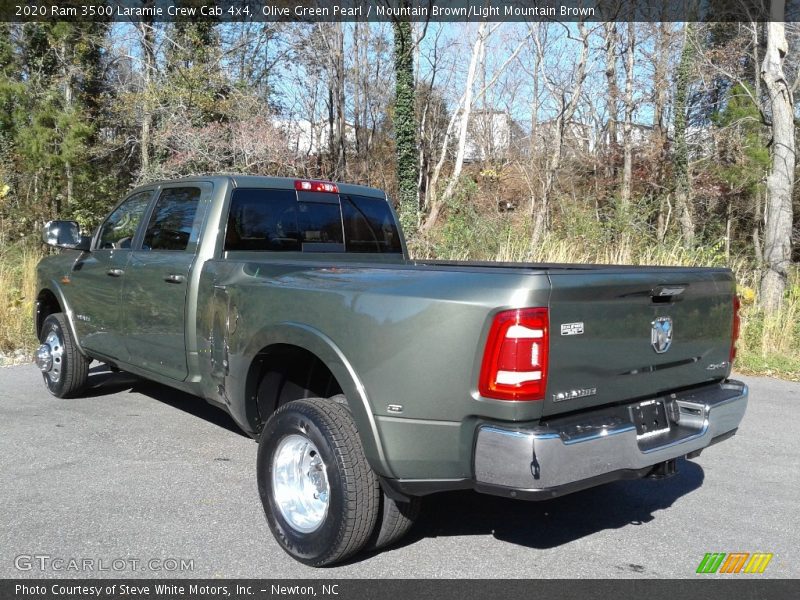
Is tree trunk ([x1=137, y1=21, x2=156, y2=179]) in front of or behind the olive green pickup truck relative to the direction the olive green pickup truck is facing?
in front

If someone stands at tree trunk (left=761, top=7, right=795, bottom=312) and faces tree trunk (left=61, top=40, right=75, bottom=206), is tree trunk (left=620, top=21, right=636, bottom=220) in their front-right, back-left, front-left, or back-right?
front-right

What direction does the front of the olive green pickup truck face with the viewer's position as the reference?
facing away from the viewer and to the left of the viewer

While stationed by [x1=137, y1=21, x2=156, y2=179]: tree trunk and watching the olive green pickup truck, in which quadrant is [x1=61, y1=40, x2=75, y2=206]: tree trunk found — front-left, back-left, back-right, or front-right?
back-right

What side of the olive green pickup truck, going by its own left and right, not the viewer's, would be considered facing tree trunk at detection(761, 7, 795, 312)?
right

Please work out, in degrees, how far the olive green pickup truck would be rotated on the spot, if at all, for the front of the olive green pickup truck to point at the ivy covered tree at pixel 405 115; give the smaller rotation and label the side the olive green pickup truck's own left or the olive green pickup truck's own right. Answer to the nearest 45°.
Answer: approximately 45° to the olive green pickup truck's own right

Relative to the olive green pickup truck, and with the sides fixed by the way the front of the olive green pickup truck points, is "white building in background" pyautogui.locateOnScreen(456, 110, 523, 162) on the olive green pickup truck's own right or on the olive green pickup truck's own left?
on the olive green pickup truck's own right

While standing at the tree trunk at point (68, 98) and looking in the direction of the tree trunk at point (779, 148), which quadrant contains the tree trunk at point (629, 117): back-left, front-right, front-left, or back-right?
front-left
